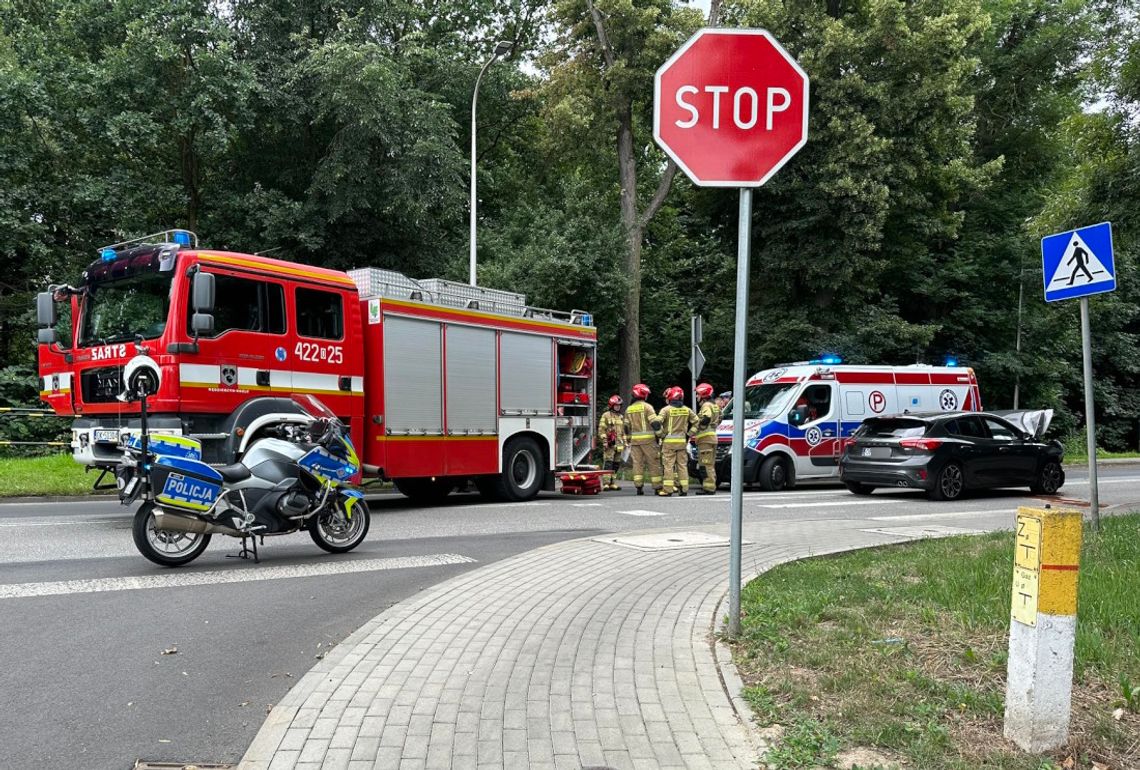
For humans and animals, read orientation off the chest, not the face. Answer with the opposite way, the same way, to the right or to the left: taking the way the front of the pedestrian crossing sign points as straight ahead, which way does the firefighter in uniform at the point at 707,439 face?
to the right

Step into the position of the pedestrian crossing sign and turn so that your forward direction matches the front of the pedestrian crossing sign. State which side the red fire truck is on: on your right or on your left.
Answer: on your right

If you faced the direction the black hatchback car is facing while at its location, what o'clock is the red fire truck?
The red fire truck is roughly at 6 o'clock from the black hatchback car.

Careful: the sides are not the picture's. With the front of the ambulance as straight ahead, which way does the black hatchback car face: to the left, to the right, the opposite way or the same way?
the opposite way

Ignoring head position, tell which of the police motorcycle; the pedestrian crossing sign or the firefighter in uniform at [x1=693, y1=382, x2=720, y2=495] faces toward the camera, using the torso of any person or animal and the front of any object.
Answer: the pedestrian crossing sign

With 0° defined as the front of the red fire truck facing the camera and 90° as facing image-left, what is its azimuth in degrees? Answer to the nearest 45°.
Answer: approximately 45°

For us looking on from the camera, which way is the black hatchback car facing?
facing away from the viewer and to the right of the viewer

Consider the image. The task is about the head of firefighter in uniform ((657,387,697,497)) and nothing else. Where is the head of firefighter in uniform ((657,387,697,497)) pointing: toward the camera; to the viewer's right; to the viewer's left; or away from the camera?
away from the camera

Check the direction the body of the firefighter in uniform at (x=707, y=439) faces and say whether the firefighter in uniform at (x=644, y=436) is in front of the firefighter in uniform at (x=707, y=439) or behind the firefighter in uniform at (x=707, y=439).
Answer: in front

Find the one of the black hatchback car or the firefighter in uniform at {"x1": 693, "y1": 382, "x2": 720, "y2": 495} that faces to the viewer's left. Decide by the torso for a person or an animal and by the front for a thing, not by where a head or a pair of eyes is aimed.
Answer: the firefighter in uniform

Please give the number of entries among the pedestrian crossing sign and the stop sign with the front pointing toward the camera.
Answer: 2

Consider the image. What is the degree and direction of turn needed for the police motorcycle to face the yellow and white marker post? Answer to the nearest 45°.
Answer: approximately 45° to its right

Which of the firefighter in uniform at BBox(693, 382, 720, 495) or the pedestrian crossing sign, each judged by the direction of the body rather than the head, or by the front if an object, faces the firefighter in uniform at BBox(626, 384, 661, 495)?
the firefighter in uniform at BBox(693, 382, 720, 495)

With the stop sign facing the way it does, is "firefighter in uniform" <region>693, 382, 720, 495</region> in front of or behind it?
behind

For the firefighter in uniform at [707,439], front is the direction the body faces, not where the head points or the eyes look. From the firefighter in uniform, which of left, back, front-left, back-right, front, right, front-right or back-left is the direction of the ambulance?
back-right

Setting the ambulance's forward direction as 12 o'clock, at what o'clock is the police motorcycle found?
The police motorcycle is roughly at 11 o'clock from the ambulance.

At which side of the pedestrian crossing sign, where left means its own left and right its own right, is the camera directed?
front

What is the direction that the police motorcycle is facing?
to the viewer's right

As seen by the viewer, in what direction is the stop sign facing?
toward the camera

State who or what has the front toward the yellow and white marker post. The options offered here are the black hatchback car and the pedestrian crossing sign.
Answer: the pedestrian crossing sign
